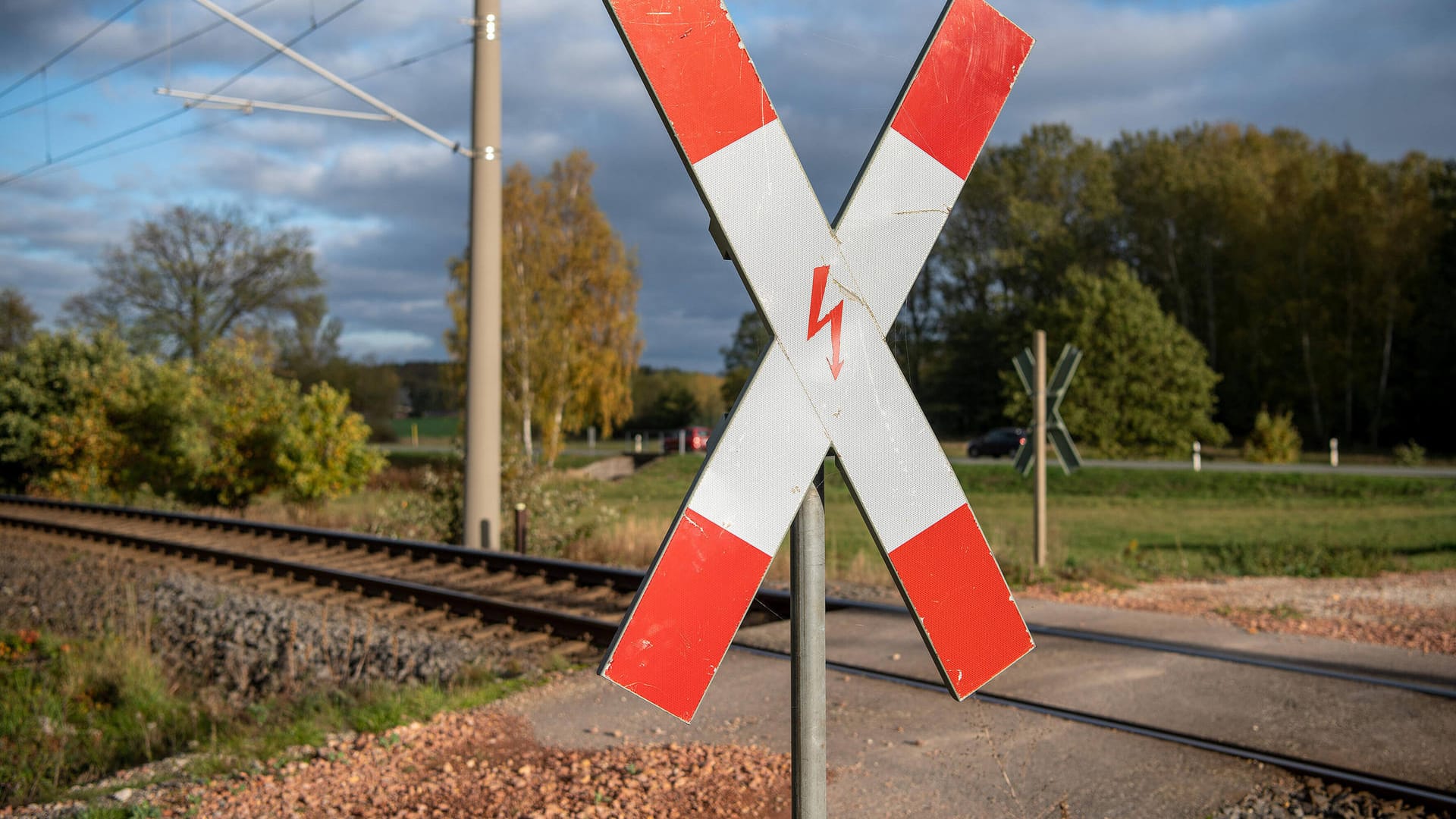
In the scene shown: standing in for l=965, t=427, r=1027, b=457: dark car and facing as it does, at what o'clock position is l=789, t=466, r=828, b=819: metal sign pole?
The metal sign pole is roughly at 9 o'clock from the dark car.

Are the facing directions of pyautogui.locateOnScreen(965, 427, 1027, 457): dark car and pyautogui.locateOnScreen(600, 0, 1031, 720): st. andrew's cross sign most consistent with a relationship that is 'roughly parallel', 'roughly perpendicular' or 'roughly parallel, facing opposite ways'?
roughly perpendicular

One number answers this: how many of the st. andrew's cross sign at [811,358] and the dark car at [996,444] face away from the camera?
0

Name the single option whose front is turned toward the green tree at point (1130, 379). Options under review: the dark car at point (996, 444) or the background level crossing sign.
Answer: the background level crossing sign

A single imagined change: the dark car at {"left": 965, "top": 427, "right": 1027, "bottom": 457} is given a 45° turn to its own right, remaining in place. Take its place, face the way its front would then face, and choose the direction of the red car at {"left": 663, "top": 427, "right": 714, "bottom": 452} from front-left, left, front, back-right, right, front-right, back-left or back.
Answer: left

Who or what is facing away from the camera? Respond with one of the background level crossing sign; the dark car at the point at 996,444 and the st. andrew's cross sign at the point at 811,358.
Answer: the background level crossing sign

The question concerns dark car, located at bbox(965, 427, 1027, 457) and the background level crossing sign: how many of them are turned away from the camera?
1

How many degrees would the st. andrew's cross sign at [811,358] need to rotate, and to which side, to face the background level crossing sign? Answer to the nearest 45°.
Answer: approximately 180°

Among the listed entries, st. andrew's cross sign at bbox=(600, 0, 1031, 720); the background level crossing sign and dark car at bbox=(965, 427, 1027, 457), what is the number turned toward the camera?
1

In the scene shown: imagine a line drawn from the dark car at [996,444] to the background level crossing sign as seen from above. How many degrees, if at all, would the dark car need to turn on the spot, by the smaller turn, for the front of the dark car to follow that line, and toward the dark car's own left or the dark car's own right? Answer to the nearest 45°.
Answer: approximately 90° to the dark car's own left

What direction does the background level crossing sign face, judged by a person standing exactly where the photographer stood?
facing away from the viewer

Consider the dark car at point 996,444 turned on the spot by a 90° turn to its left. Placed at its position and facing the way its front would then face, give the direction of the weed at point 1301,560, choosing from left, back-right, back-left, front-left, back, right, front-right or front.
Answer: front

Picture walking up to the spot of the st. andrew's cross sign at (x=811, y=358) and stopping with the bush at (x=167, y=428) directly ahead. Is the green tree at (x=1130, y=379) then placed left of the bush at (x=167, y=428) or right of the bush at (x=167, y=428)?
right

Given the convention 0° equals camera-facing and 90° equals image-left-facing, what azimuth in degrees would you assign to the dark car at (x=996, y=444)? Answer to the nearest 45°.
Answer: approximately 90°
